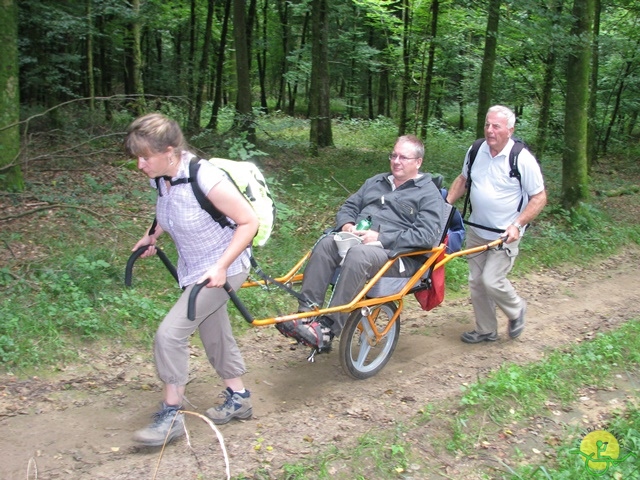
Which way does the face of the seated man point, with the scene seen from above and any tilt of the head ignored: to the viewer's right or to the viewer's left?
to the viewer's left

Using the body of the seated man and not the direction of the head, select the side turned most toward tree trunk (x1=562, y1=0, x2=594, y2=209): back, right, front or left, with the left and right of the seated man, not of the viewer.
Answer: back

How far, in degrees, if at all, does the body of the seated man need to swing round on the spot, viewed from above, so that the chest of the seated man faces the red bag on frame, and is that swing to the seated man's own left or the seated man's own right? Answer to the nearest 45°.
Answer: approximately 180°

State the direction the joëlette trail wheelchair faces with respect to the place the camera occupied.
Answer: facing the viewer and to the left of the viewer

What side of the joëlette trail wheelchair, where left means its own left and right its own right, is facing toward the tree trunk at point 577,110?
back

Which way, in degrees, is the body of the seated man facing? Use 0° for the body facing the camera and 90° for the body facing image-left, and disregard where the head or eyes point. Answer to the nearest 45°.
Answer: approximately 45°
